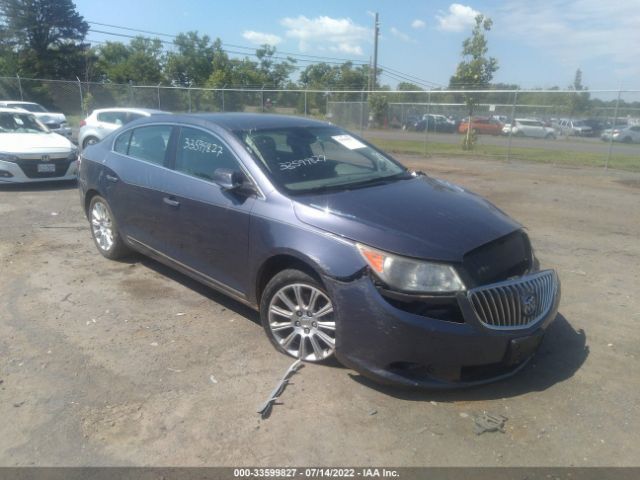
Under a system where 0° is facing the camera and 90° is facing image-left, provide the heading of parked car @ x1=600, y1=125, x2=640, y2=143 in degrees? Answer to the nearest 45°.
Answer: approximately 45°

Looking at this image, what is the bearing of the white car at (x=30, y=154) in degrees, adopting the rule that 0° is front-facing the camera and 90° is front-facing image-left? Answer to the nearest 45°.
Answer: approximately 315°
